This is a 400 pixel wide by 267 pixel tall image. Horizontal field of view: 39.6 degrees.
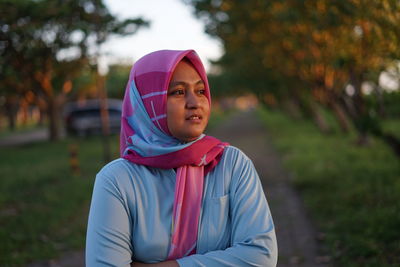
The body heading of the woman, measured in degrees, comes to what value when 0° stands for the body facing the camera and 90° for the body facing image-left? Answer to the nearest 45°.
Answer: approximately 0°

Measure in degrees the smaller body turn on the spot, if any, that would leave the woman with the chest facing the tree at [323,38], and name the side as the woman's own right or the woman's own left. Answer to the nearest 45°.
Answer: approximately 180°

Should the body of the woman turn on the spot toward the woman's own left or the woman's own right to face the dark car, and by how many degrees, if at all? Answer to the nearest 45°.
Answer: approximately 180°

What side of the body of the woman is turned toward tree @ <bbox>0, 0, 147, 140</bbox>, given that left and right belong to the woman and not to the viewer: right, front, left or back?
back

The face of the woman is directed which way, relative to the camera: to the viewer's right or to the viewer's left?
to the viewer's right
